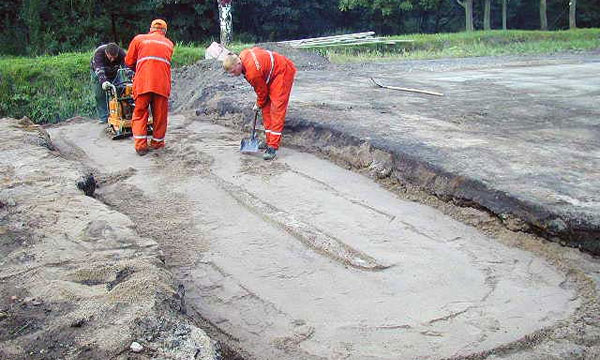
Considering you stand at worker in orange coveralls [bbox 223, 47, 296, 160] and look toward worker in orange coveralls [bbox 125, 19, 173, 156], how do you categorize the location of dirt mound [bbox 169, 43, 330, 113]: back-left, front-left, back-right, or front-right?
front-right

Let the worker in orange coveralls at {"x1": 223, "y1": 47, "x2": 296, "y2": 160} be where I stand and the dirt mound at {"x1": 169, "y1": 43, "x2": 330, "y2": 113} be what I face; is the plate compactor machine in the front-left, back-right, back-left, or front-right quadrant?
front-left

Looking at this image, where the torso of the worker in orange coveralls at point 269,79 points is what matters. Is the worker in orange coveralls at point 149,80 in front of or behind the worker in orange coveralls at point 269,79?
in front

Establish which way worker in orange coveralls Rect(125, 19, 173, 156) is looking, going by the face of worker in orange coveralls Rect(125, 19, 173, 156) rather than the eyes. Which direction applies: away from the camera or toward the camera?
away from the camera

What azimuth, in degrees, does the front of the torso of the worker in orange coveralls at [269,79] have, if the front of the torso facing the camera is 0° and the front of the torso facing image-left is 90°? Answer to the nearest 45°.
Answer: approximately 90°

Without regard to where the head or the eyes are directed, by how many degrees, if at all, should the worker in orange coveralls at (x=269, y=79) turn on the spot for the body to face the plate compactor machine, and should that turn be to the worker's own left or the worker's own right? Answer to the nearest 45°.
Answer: approximately 45° to the worker's own right

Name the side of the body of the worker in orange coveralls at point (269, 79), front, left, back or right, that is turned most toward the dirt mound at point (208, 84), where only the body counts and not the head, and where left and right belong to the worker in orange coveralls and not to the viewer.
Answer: right

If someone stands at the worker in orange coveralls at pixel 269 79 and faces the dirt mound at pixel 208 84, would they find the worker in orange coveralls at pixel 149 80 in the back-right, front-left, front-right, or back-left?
front-left

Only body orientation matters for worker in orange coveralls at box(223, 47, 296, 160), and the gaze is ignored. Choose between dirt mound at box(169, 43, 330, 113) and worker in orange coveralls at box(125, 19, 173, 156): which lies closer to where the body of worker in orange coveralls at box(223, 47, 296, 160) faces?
the worker in orange coveralls
